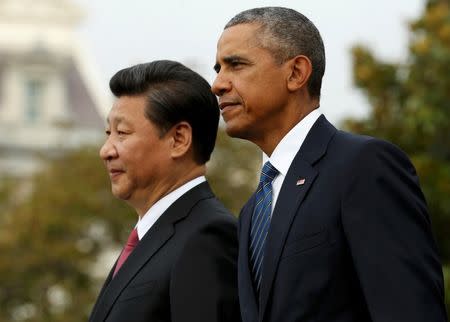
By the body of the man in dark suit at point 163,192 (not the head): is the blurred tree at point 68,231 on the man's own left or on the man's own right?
on the man's own right

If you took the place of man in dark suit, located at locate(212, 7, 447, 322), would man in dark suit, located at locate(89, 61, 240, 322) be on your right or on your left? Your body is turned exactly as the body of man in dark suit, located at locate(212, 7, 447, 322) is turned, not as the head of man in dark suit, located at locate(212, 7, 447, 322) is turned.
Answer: on your right

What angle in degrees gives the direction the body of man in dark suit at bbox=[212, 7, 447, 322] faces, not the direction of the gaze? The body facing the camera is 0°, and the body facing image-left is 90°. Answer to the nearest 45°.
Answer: approximately 45°

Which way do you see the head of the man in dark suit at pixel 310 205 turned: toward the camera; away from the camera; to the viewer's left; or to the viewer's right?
to the viewer's left

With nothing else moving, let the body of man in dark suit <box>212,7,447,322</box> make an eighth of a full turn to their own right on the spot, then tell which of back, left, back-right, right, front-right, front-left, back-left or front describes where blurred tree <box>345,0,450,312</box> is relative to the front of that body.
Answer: right

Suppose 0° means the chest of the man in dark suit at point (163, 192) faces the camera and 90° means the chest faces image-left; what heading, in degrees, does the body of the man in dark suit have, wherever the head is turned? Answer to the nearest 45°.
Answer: approximately 90°

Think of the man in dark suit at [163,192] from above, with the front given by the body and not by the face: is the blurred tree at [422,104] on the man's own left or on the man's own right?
on the man's own right

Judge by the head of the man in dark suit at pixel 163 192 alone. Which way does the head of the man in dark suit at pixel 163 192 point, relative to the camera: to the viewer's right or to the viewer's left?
to the viewer's left
